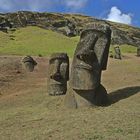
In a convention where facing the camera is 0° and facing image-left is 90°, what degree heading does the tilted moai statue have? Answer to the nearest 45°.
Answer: approximately 45°

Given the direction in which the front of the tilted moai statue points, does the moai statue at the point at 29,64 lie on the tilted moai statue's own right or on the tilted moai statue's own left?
on the tilted moai statue's own right

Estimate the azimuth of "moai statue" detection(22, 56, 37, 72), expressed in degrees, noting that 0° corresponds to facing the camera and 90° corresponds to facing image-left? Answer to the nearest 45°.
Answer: approximately 45°

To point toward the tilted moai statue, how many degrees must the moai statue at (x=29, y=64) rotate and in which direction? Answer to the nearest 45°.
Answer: approximately 45° to its left
